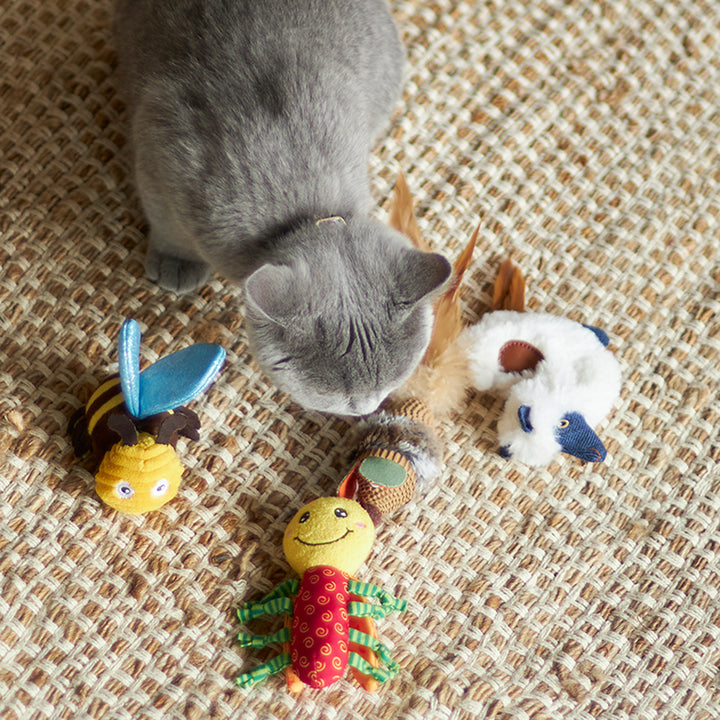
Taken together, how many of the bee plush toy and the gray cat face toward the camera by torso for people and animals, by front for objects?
2

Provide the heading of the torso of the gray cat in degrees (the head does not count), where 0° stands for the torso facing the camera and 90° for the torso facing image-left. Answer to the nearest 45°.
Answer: approximately 0°
